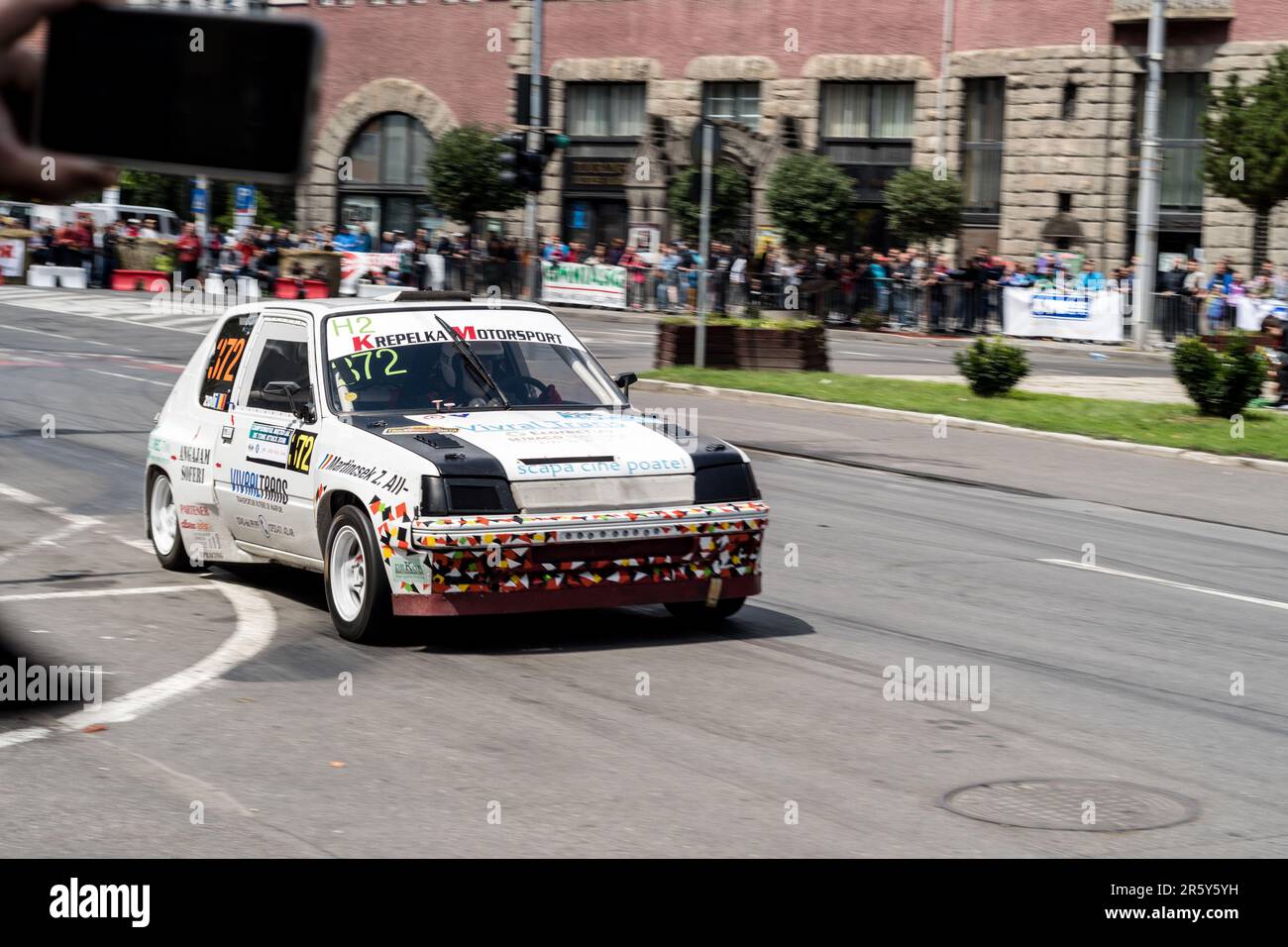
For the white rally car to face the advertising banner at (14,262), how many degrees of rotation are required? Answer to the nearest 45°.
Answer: approximately 135° to its left

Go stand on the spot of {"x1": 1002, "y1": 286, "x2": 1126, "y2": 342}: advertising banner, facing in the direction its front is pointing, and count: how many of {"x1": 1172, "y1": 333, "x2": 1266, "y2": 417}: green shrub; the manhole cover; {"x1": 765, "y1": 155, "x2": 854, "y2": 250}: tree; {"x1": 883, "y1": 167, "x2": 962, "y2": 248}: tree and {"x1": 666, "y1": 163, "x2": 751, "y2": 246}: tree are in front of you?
2

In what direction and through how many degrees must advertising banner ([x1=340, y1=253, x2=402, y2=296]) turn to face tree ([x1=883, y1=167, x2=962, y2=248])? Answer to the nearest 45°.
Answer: approximately 90° to its left

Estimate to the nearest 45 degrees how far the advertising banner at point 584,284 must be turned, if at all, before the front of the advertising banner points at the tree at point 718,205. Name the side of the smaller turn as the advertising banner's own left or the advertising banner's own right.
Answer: approximately 135° to the advertising banner's own left
